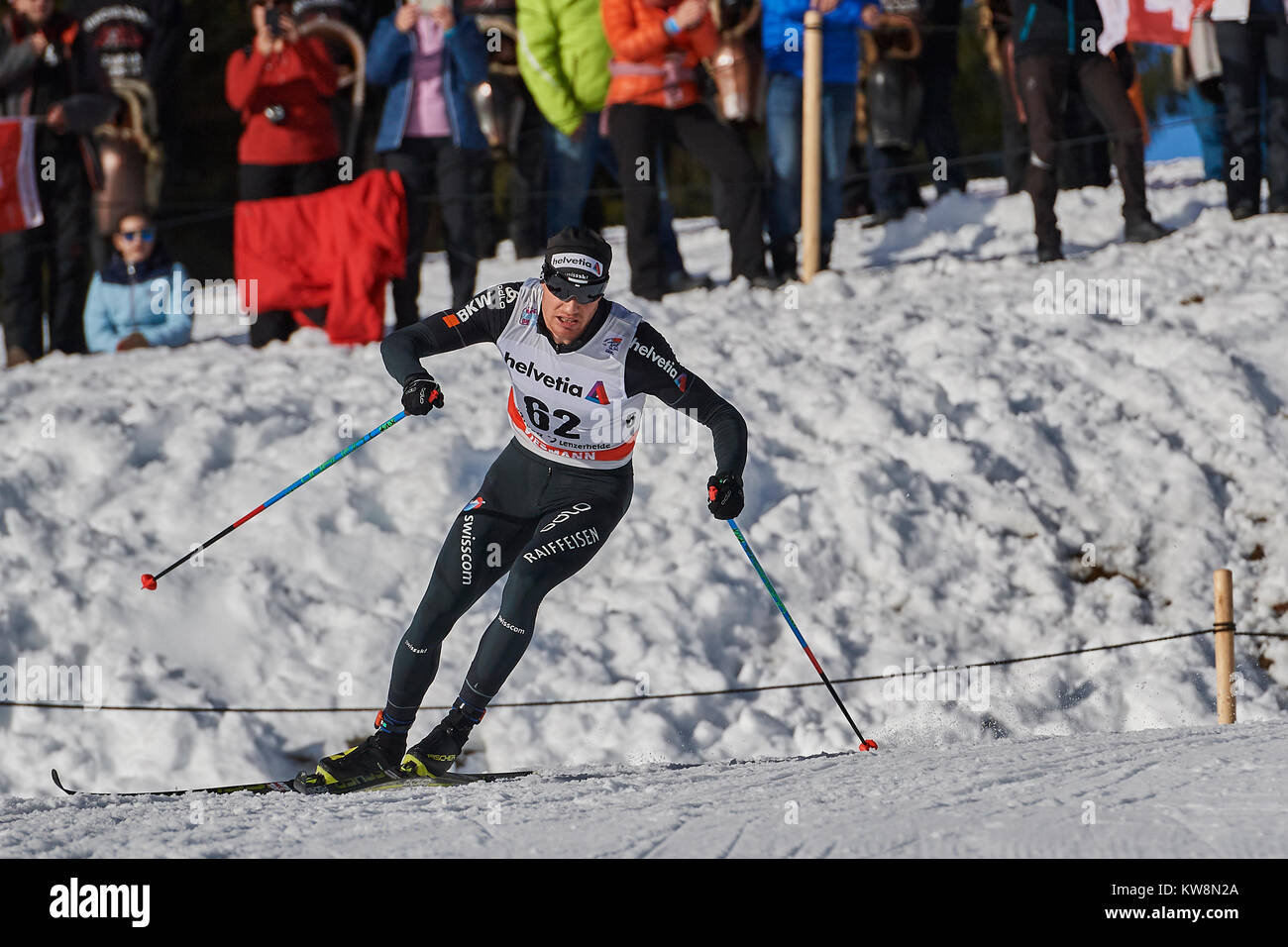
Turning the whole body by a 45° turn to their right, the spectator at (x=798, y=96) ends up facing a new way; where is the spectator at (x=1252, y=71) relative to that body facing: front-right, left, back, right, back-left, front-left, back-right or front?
back-left

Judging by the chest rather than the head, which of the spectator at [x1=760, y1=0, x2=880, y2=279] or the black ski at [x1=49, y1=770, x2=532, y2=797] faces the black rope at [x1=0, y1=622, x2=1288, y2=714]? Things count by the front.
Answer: the spectator

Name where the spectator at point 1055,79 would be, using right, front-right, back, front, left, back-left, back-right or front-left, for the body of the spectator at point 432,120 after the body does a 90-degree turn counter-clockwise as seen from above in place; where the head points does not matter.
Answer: front

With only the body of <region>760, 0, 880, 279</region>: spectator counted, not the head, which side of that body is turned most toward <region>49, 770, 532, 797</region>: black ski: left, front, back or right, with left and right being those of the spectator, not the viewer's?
front

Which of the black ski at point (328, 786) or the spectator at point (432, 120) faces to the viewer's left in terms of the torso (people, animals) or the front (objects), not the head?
the black ski

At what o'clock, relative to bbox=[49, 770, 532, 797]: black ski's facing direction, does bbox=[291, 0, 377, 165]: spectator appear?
The spectator is roughly at 3 o'clock from the black ski.

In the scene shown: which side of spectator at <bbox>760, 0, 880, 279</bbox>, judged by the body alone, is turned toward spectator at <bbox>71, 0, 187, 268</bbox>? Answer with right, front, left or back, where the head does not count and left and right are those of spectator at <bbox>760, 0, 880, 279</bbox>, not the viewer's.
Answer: right

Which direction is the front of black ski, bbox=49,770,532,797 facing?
to the viewer's left

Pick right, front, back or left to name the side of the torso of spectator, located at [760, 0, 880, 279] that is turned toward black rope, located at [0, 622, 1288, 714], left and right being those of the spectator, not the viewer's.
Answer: front
